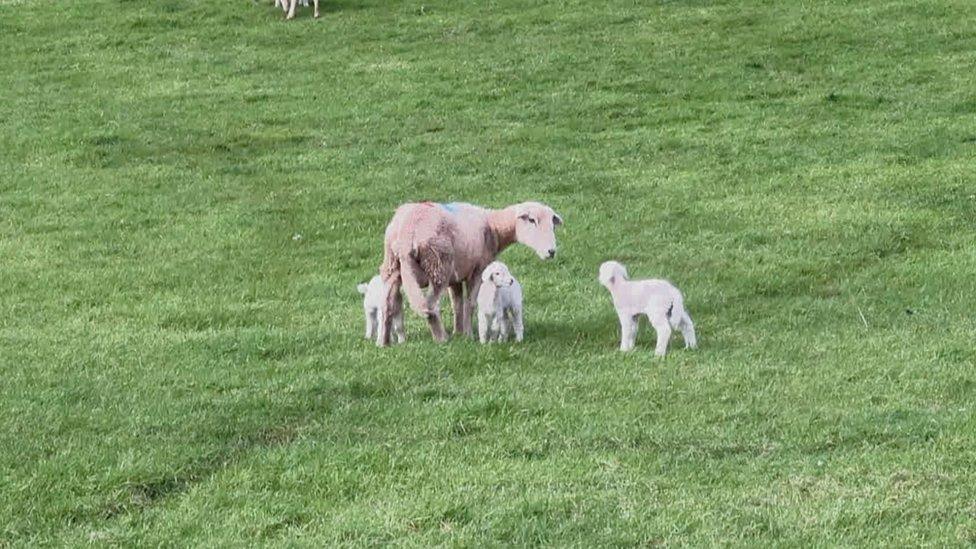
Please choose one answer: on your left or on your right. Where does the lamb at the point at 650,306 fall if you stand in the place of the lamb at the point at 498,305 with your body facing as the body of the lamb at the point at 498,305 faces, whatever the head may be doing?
on your left

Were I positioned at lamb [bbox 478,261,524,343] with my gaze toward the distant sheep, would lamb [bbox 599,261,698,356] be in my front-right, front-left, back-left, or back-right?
back-right

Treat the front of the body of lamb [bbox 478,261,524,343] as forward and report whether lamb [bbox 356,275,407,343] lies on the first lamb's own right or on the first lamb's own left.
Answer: on the first lamb's own right

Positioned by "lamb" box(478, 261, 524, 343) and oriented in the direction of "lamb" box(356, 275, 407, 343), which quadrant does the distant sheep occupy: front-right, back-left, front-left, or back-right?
front-right

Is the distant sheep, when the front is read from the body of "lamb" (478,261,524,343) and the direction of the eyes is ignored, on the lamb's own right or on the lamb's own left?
on the lamb's own right

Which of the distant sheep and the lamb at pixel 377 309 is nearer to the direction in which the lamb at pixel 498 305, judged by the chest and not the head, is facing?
the lamb

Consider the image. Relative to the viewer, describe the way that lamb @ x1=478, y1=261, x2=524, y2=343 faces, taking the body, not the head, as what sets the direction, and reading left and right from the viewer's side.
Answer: facing the viewer and to the left of the viewer
